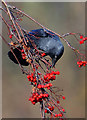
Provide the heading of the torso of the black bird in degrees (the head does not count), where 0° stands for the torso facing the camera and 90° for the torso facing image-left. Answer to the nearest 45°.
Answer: approximately 270°
